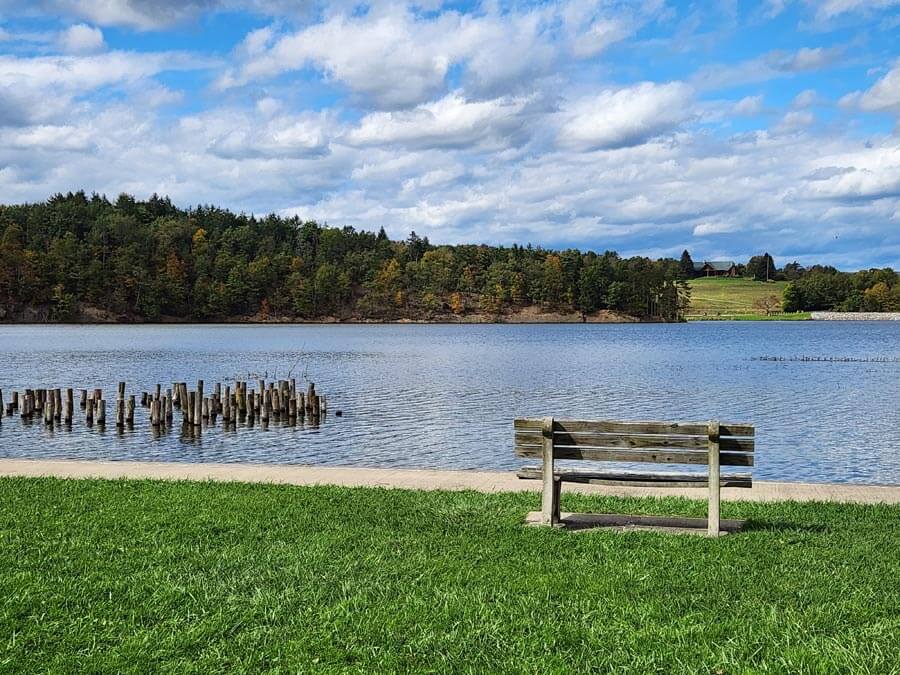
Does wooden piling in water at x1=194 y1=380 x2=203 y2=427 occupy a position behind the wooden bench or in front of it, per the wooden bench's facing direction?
in front

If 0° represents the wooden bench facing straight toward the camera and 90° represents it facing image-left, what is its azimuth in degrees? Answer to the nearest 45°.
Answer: approximately 180°
